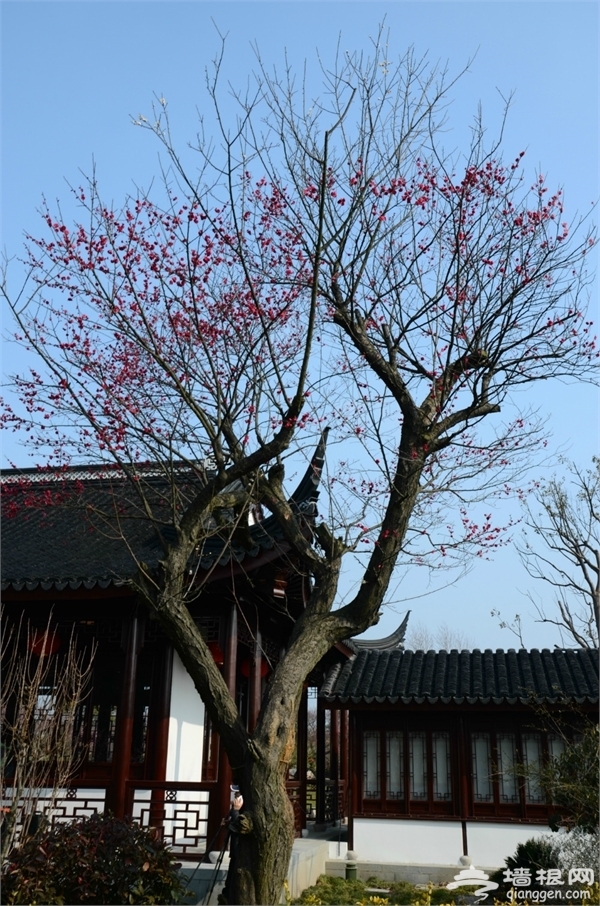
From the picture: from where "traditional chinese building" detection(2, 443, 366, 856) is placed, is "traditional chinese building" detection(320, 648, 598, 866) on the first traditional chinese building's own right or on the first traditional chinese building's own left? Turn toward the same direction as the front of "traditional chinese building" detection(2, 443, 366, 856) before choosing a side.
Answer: on the first traditional chinese building's own left

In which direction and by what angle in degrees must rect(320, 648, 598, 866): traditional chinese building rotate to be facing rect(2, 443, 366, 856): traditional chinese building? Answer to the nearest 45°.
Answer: approximately 45° to its right

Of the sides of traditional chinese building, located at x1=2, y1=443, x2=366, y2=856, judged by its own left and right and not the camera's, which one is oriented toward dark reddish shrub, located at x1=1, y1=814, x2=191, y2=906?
front

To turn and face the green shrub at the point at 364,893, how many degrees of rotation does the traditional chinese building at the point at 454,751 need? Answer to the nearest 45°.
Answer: approximately 45° to its right

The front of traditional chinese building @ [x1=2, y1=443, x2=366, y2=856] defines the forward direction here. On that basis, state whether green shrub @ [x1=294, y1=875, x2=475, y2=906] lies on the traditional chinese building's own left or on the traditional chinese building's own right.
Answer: on the traditional chinese building's own left

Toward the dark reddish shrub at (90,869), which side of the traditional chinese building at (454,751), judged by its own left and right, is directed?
front

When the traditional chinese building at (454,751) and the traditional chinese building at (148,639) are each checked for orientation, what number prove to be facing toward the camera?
2

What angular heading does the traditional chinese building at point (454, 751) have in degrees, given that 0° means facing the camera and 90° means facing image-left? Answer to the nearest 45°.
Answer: approximately 0°

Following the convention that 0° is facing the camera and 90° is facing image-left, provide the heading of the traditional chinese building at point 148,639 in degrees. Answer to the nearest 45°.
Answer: approximately 0°
